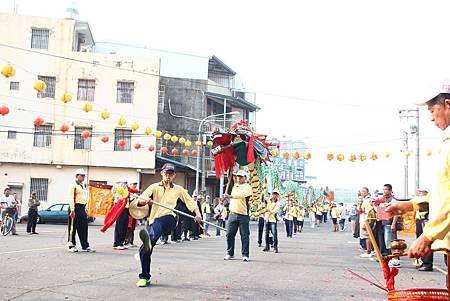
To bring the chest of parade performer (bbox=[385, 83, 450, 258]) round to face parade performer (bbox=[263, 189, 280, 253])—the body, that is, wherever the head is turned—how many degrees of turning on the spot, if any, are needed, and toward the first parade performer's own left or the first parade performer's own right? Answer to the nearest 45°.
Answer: approximately 90° to the first parade performer's own right

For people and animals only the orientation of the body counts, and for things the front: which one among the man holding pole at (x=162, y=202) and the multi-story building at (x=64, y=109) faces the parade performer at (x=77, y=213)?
the multi-story building

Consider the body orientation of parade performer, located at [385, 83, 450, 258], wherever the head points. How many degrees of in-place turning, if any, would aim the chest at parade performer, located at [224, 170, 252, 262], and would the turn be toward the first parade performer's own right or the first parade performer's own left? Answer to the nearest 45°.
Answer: approximately 45° to the first parade performer's own right

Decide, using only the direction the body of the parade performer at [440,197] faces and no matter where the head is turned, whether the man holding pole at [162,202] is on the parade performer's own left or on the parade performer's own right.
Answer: on the parade performer's own right

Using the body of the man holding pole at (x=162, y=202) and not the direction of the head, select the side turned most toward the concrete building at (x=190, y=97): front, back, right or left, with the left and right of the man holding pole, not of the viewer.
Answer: back

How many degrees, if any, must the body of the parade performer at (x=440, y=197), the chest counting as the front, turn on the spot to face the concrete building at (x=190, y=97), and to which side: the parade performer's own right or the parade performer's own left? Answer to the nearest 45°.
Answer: approximately 45° to the parade performer's own right

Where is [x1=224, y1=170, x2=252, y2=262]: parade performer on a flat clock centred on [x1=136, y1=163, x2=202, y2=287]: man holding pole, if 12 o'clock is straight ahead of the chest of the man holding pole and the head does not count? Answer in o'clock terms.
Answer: The parade performer is roughly at 7 o'clock from the man holding pole.

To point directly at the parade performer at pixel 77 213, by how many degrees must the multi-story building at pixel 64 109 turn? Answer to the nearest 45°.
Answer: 0° — it already faces them

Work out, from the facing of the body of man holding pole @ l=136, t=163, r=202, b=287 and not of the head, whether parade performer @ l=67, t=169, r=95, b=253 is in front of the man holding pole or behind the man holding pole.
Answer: behind

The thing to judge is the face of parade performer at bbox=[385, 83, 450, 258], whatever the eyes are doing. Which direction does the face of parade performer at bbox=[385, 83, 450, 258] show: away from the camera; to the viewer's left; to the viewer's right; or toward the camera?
to the viewer's left

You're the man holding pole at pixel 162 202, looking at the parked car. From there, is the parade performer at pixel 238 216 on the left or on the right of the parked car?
right

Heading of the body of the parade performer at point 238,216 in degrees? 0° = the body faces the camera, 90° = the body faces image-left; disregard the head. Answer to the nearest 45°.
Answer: approximately 45°

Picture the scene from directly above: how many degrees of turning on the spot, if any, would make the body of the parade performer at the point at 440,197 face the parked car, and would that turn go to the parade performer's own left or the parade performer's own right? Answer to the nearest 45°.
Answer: approximately 45° to the parade performer's own right

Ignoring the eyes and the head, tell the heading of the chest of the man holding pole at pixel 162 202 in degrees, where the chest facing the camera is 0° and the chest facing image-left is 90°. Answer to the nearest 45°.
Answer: approximately 0°

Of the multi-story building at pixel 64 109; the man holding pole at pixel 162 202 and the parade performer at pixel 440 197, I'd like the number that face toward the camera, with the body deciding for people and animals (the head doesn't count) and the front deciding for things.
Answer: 2

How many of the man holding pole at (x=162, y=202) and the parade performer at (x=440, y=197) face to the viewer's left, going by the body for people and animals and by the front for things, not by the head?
1
